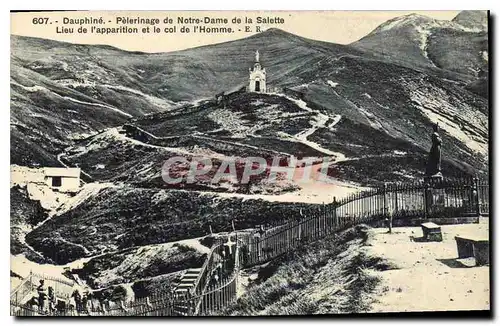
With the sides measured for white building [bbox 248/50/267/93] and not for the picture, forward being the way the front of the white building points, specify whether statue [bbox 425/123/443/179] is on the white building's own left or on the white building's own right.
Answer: on the white building's own left

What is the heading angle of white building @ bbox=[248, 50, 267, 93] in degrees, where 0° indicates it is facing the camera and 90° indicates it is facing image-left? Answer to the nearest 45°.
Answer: approximately 0°

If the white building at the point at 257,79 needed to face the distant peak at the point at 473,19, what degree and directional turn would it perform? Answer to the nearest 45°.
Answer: approximately 90° to its left
